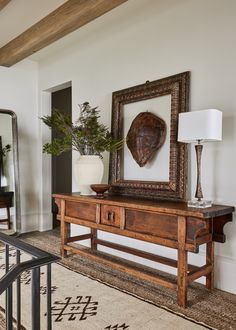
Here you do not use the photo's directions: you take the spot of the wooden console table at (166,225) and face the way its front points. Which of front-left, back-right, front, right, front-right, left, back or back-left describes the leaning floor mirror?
right

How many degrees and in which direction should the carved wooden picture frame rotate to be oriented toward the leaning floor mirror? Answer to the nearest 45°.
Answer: approximately 90° to its right

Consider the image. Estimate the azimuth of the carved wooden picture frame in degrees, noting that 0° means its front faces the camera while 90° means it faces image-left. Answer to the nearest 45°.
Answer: approximately 45°

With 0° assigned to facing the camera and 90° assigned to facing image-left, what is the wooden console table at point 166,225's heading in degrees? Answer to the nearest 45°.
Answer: approximately 45°
